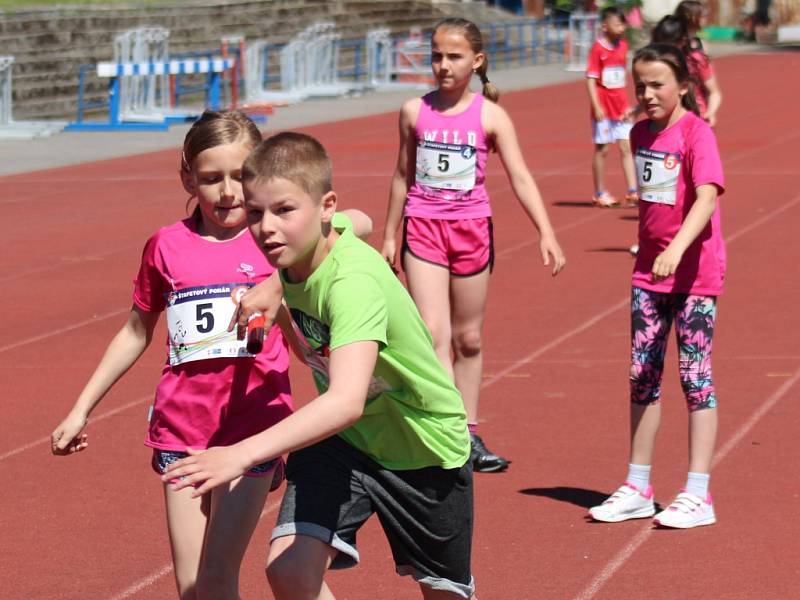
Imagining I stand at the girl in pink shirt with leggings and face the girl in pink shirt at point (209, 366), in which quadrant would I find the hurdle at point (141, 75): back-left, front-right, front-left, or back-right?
back-right

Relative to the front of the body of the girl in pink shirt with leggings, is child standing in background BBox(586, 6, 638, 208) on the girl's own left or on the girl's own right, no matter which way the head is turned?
on the girl's own right

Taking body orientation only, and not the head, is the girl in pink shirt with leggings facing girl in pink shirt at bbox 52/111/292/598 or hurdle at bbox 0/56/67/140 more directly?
the girl in pink shirt

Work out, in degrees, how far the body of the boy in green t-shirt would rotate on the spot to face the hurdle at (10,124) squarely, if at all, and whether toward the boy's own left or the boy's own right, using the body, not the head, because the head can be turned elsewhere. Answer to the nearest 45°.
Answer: approximately 135° to the boy's own right

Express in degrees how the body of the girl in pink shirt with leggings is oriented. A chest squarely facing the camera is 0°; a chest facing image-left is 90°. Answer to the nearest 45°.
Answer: approximately 45°

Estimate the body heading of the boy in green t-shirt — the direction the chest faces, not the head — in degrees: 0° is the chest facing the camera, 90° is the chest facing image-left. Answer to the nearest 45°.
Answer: approximately 45°

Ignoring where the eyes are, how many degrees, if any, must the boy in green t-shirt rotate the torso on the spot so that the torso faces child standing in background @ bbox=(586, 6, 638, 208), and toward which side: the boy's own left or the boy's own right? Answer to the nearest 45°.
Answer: approximately 135° to the boy's own right

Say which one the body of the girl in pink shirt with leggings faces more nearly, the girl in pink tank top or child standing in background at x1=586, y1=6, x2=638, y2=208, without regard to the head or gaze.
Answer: the girl in pink tank top
